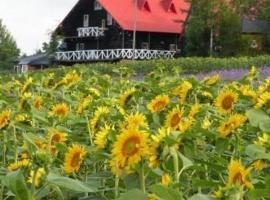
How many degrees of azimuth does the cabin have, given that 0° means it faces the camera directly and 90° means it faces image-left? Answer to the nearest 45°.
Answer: approximately 45°

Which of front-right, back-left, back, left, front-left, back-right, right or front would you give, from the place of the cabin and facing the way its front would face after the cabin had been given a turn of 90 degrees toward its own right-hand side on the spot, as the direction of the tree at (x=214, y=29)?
back

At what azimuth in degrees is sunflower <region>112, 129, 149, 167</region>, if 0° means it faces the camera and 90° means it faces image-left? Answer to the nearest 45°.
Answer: approximately 0°

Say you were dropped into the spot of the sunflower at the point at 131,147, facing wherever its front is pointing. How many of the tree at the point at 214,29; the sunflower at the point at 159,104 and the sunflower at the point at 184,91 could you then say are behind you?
3

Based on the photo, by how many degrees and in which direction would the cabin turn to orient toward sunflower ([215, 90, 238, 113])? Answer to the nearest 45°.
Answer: approximately 45° to its left

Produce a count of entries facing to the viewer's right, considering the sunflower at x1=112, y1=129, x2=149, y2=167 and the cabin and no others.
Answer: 0

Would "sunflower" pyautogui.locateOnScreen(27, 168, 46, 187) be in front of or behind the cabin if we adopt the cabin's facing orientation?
in front
